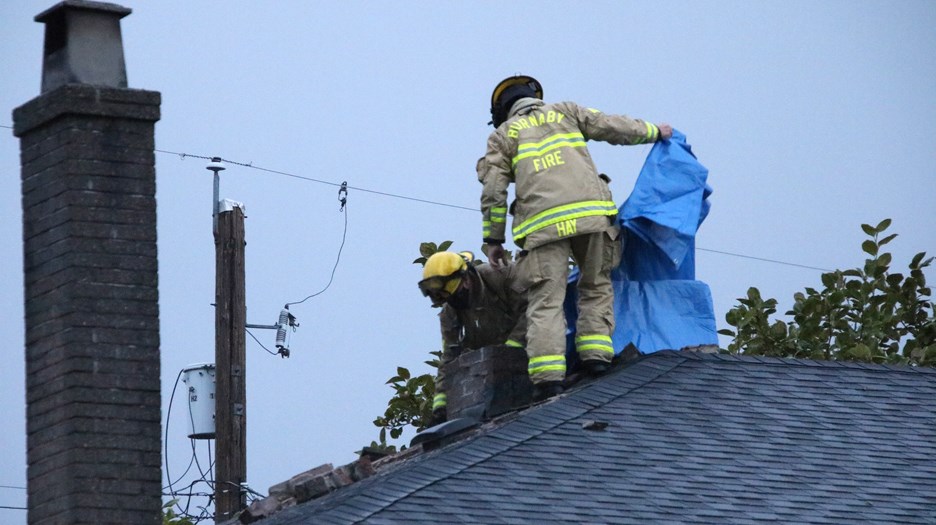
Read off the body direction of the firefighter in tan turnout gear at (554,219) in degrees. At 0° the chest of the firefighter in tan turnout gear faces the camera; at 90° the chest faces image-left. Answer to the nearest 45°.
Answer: approximately 180°

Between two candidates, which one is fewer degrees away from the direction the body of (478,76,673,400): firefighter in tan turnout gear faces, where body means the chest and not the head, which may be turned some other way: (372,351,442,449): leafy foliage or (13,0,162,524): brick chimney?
the leafy foliage

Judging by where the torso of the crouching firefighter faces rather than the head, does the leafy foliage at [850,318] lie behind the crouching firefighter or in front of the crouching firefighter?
behind

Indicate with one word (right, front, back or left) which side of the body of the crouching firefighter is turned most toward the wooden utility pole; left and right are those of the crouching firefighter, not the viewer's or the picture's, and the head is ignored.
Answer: right

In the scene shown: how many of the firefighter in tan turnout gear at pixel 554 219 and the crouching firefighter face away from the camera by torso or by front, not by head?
1

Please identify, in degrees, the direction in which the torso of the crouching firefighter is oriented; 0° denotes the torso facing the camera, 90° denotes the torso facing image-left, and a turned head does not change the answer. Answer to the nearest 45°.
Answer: approximately 45°

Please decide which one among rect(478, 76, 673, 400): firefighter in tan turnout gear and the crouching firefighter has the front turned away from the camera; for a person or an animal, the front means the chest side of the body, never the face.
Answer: the firefighter in tan turnout gear
